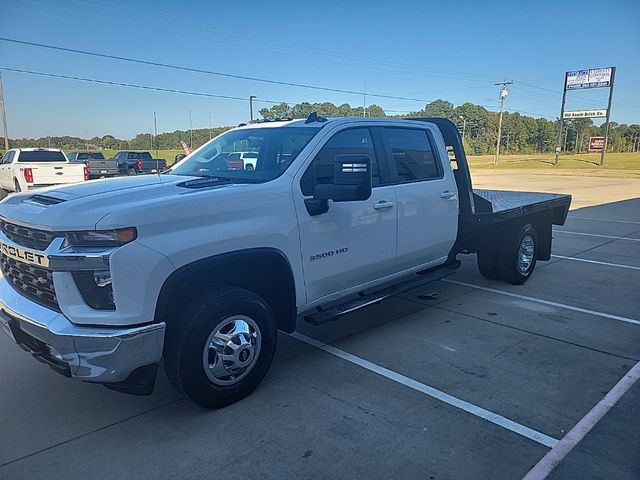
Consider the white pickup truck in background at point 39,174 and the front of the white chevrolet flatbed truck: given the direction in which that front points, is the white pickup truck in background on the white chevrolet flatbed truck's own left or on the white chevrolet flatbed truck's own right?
on the white chevrolet flatbed truck's own right

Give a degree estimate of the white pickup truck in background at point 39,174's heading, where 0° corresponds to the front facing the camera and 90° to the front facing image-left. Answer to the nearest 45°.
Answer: approximately 135°

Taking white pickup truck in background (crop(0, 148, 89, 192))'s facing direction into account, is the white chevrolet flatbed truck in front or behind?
behind

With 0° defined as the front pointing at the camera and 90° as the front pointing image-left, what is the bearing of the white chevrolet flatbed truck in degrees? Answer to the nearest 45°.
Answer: approximately 45°

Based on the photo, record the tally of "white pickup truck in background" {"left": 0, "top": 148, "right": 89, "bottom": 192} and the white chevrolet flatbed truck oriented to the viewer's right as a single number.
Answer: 0
